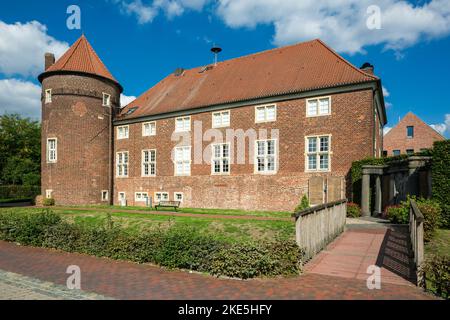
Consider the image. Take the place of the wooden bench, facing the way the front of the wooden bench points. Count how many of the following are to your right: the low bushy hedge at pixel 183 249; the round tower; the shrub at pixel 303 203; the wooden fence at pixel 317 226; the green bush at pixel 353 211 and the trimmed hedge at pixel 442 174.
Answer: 1

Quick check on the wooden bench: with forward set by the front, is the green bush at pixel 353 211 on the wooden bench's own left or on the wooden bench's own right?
on the wooden bench's own left

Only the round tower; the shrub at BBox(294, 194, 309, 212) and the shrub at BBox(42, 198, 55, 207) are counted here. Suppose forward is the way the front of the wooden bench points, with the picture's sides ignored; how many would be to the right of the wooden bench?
2

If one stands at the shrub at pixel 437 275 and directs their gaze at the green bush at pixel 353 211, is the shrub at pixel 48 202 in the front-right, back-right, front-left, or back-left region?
front-left

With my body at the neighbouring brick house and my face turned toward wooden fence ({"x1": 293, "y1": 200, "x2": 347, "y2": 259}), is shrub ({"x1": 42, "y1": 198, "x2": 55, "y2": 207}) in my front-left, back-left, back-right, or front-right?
front-right

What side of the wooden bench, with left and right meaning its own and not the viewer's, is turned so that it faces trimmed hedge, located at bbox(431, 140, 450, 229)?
left

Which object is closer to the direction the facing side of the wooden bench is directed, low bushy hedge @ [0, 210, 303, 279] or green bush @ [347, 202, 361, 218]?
the low bushy hedge

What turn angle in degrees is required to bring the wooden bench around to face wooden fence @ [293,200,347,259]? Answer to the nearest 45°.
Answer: approximately 45° to its left

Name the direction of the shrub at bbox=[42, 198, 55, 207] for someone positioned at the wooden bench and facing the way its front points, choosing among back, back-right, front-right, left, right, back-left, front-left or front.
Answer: right

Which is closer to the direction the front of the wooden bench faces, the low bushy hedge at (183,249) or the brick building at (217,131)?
the low bushy hedge

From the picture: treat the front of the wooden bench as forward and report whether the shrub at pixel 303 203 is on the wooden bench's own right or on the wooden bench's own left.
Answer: on the wooden bench's own left

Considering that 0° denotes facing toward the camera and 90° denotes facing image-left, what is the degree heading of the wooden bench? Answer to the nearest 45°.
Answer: approximately 45°
